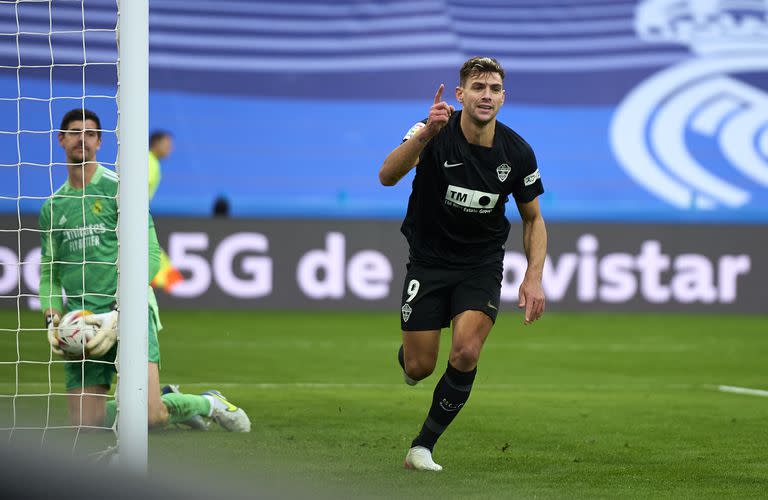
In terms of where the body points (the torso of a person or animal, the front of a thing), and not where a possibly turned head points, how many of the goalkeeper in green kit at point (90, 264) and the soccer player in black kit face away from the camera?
0

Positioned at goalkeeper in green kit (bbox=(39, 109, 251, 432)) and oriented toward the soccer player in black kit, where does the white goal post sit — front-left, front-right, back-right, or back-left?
front-right

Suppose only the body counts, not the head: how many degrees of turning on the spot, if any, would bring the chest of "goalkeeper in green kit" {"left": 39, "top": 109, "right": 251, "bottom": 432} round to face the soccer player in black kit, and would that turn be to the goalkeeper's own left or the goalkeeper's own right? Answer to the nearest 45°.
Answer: approximately 90° to the goalkeeper's own left

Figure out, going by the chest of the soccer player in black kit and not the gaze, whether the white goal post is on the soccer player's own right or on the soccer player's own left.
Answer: on the soccer player's own right

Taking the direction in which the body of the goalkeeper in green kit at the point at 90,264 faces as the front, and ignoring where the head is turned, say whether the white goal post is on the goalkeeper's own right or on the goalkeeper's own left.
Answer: on the goalkeeper's own left

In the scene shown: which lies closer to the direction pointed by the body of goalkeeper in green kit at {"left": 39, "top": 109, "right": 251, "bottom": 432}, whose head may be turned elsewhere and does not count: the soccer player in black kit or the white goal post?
the white goal post

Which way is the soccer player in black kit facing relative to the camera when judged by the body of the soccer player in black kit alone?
toward the camera

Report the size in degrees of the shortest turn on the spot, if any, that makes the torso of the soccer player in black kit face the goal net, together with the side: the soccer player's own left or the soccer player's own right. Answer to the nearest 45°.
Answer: approximately 135° to the soccer player's own right

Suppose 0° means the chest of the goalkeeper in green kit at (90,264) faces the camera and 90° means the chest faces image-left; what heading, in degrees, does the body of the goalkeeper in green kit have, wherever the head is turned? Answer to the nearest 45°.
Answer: approximately 45°
